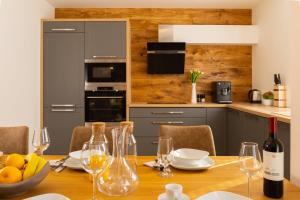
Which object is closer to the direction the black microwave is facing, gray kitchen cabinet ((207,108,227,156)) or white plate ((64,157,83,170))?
the white plate

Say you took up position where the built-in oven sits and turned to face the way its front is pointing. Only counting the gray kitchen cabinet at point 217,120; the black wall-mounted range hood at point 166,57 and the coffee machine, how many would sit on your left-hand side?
3

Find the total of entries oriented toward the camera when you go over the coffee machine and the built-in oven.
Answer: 2

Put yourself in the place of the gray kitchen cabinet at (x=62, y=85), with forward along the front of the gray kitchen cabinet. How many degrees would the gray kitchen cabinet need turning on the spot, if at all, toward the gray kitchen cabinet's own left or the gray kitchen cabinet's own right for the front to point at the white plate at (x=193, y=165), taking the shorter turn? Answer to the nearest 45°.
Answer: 0° — it already faces it

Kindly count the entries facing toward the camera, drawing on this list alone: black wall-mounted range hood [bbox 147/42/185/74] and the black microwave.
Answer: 2

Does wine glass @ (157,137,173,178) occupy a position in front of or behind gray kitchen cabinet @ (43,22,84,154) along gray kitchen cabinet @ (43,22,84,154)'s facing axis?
in front

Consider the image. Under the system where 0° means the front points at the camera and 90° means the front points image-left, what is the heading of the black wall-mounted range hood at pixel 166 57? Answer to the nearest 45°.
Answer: approximately 0°

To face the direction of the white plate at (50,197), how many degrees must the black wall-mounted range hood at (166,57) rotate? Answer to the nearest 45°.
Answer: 0° — it already faces it
